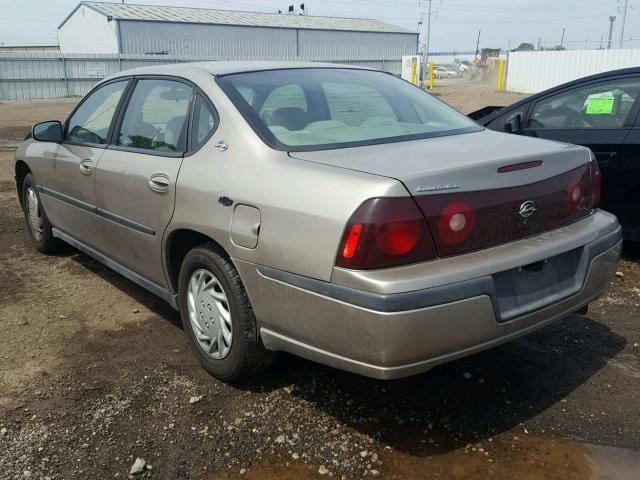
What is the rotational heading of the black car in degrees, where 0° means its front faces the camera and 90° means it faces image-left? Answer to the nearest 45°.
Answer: approximately 90°

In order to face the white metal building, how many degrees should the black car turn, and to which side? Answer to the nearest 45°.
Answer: approximately 45° to its right

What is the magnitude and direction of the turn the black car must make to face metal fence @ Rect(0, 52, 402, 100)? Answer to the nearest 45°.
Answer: approximately 45° to its right
